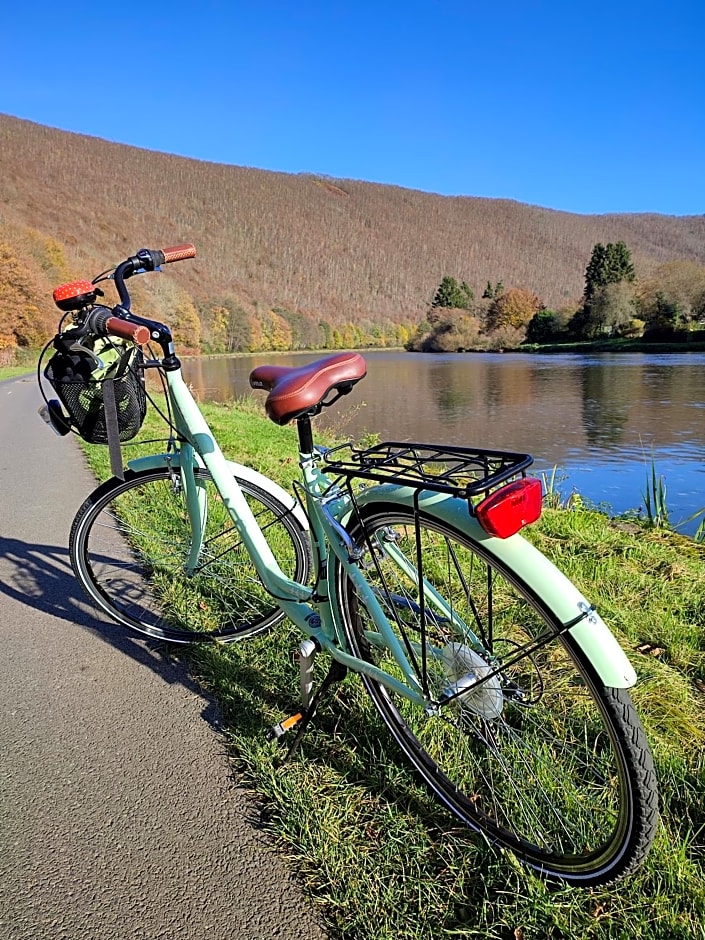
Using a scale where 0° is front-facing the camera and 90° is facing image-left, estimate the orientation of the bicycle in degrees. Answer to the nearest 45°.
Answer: approximately 135°
